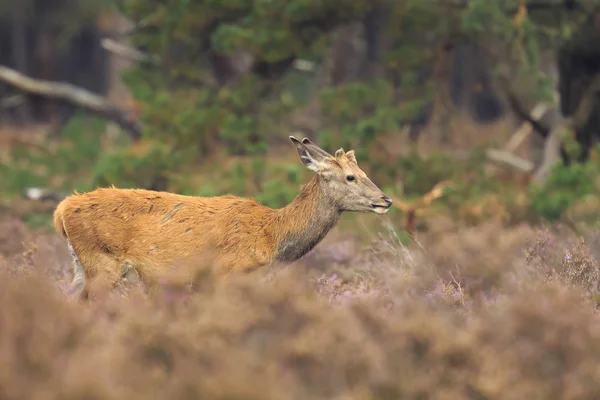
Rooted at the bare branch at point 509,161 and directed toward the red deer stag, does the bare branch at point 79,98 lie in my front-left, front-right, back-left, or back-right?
front-right

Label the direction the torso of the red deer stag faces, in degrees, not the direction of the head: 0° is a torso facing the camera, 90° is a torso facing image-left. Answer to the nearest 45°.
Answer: approximately 270°

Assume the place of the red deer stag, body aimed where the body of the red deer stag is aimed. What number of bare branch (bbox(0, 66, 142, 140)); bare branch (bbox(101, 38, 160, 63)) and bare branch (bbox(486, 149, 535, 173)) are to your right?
0

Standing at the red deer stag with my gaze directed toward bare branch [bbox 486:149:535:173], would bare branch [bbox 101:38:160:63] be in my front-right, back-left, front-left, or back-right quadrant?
front-left

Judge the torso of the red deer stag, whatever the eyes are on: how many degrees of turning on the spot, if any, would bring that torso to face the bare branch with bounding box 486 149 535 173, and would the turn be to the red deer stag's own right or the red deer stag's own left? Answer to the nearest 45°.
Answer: approximately 45° to the red deer stag's own left

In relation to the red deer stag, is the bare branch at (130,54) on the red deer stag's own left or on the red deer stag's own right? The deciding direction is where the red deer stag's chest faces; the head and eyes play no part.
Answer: on the red deer stag's own left

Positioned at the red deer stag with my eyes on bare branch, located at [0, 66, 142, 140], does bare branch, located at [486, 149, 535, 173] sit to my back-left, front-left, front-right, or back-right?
front-right

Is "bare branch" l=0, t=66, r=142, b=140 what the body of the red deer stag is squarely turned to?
no

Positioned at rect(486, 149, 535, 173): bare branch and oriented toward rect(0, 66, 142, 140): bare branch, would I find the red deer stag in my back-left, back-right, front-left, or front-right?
front-left
